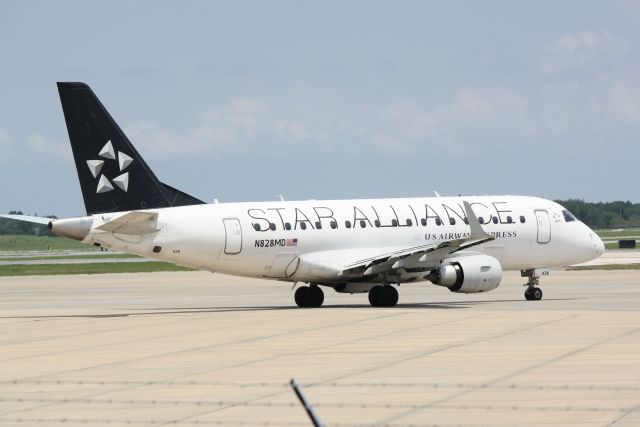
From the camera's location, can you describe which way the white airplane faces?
facing away from the viewer and to the right of the viewer
